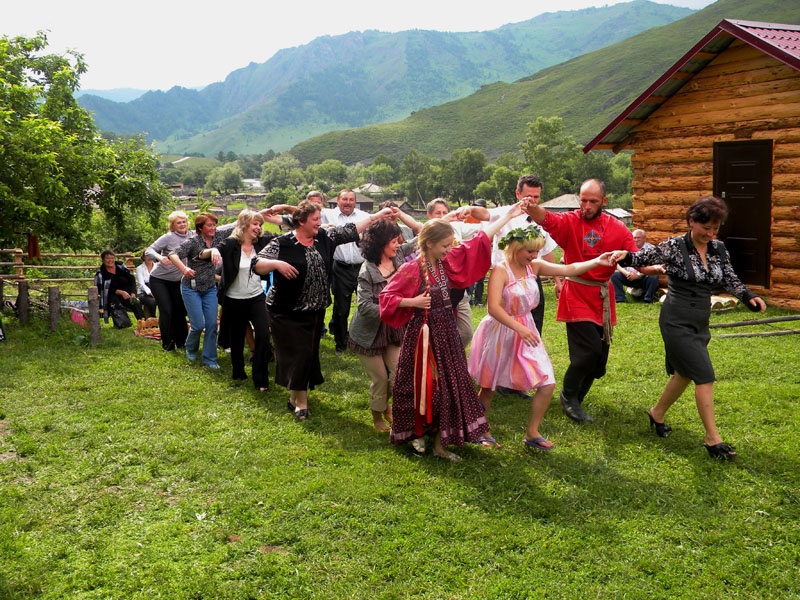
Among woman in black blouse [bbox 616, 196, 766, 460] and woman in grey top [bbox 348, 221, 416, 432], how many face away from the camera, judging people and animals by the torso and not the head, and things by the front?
0

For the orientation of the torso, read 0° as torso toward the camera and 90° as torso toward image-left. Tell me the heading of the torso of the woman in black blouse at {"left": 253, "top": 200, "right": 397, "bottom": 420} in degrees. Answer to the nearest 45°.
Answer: approximately 315°

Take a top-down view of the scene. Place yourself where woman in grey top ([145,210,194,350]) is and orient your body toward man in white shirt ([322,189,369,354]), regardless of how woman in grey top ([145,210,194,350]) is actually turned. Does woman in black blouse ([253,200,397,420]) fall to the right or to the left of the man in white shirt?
right

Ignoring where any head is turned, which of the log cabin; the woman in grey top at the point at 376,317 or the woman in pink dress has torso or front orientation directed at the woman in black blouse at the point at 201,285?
the log cabin

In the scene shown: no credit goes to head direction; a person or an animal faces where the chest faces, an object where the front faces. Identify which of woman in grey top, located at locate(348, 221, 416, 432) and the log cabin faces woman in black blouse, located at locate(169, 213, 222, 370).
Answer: the log cabin

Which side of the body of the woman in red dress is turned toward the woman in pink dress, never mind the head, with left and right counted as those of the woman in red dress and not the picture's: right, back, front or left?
left

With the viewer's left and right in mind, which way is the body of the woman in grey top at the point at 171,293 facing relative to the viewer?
facing the viewer and to the right of the viewer

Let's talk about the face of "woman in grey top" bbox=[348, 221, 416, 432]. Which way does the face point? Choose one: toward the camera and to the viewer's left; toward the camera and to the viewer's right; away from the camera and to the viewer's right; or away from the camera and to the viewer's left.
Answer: toward the camera and to the viewer's right

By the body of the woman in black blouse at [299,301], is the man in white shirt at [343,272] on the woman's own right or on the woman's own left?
on the woman's own left

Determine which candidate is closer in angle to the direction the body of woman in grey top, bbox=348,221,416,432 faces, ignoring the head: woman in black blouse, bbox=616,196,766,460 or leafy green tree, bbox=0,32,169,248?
the woman in black blouse

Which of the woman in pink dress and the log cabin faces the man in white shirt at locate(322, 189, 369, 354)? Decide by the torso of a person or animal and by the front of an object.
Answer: the log cabin

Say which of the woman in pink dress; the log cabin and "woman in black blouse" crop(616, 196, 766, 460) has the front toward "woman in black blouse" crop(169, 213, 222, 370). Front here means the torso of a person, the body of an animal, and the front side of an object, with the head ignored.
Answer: the log cabin
